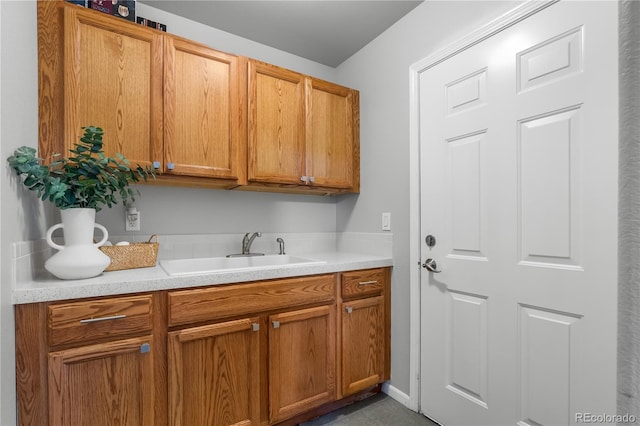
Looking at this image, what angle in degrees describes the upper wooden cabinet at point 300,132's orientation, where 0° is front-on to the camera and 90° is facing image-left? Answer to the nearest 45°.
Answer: approximately 315°

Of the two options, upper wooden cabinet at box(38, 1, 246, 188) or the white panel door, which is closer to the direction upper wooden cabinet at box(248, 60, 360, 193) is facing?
the white panel door

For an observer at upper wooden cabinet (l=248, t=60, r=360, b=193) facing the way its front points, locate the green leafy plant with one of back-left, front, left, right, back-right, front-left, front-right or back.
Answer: right

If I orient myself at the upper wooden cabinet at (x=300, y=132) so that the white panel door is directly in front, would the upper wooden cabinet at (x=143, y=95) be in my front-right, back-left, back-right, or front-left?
back-right

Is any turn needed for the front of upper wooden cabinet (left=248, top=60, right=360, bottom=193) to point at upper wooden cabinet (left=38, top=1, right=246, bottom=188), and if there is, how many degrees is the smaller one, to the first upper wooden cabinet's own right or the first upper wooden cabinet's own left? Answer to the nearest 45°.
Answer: approximately 90° to the first upper wooden cabinet's own right

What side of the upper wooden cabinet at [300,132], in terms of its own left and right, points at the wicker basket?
right

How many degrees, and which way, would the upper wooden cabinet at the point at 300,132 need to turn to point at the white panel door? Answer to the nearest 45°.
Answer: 0° — it already faces it

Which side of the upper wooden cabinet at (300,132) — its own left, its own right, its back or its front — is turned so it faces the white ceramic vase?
right

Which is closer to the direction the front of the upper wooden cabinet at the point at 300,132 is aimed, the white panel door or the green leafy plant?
the white panel door
